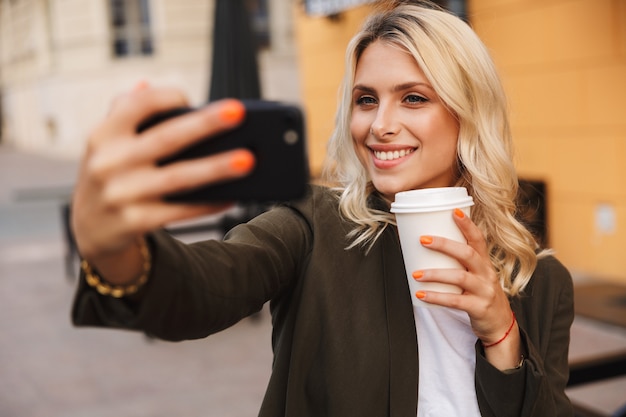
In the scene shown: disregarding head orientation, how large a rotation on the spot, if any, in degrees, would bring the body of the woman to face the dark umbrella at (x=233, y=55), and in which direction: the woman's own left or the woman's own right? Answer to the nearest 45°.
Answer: approximately 180°

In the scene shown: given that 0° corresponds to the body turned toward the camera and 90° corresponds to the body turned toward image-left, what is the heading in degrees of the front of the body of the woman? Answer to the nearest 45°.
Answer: approximately 0°
